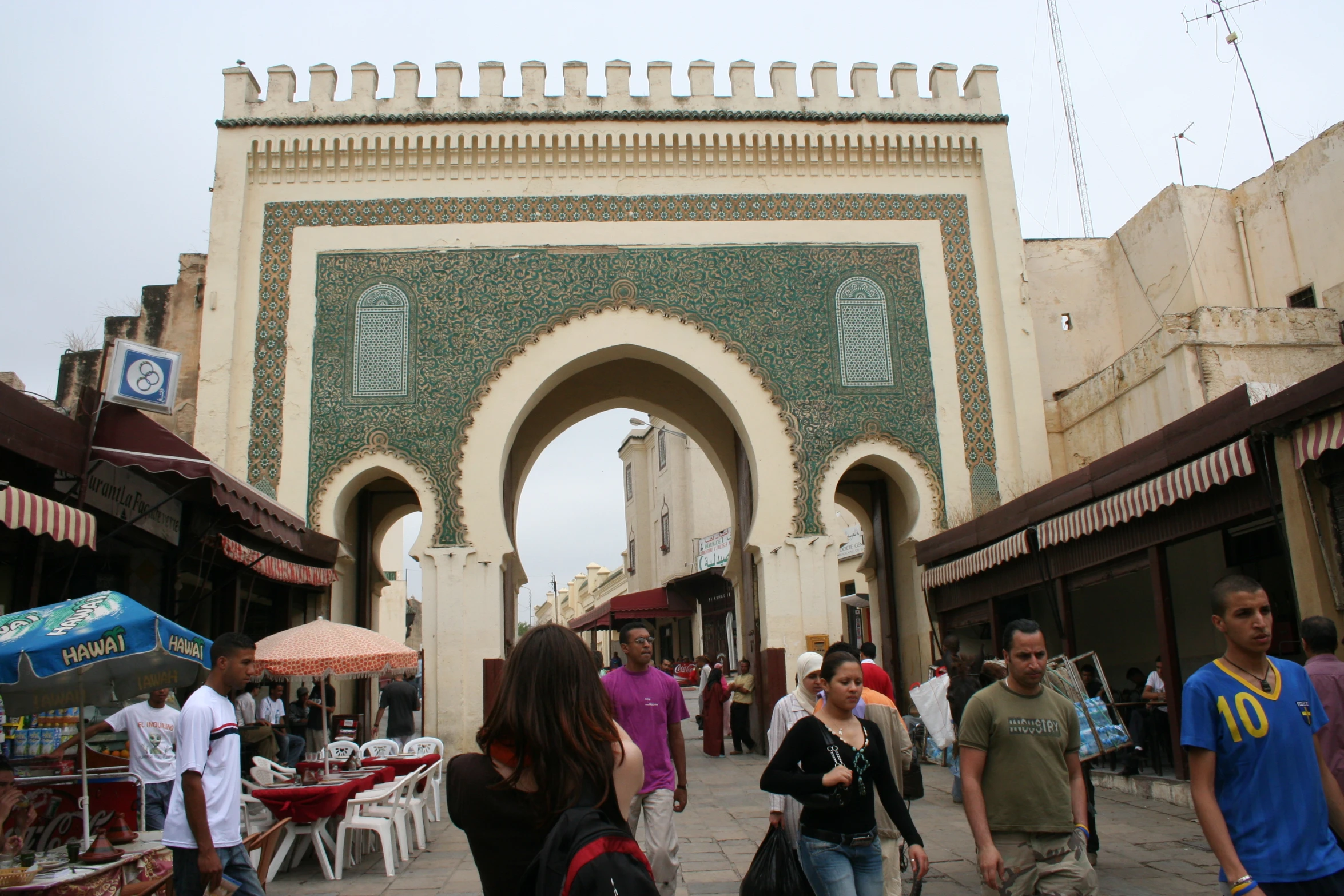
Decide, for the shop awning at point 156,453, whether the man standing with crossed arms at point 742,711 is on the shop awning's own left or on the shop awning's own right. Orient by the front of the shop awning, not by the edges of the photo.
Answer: on the shop awning's own left

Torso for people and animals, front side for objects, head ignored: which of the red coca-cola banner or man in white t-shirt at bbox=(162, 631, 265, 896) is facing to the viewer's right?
the man in white t-shirt

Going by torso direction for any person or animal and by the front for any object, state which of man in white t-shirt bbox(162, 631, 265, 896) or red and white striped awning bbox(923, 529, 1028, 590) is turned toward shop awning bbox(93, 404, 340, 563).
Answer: the red and white striped awning

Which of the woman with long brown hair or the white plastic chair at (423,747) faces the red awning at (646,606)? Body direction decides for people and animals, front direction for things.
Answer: the woman with long brown hair

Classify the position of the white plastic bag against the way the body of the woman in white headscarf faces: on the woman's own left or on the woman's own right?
on the woman's own left

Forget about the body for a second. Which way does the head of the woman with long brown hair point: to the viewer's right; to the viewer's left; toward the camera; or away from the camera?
away from the camera

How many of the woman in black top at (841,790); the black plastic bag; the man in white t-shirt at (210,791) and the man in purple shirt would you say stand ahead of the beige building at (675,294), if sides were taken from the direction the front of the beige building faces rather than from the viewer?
4
